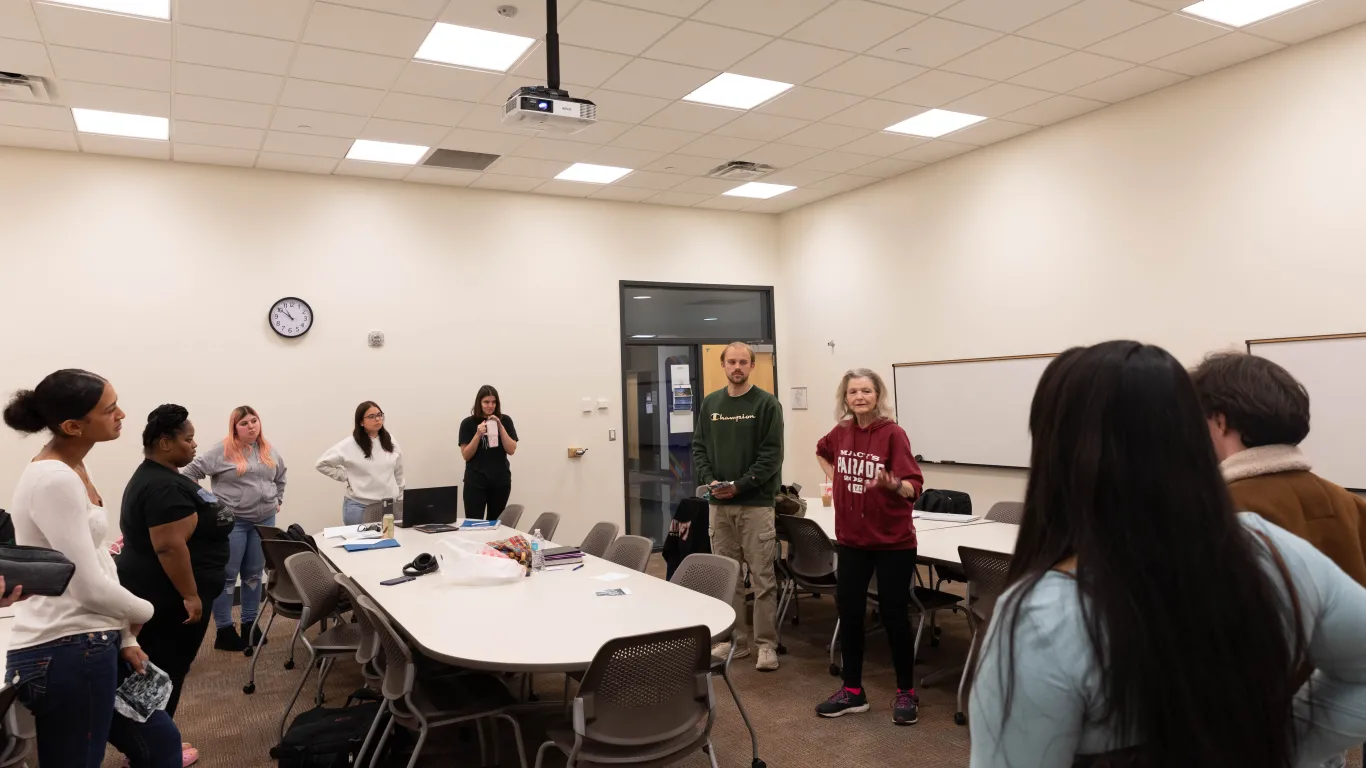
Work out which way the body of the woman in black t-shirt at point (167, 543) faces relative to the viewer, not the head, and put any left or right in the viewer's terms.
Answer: facing to the right of the viewer

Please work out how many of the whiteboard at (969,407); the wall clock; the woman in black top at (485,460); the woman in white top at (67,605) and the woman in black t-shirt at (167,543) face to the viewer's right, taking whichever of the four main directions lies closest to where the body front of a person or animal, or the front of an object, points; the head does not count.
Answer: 2

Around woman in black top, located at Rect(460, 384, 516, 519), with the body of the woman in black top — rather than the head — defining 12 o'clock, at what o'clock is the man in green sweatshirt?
The man in green sweatshirt is roughly at 11 o'clock from the woman in black top.

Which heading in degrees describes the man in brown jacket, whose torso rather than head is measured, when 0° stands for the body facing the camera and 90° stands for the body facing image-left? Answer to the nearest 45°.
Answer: approximately 135°

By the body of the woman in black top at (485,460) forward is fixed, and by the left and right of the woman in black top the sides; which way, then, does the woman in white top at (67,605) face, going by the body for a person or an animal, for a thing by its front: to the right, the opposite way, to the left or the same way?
to the left

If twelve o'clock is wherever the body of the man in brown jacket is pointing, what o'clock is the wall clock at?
The wall clock is roughly at 11 o'clock from the man in brown jacket.

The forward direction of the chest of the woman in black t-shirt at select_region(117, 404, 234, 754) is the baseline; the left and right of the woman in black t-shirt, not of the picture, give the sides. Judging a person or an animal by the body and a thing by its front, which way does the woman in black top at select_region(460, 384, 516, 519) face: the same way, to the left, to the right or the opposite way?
to the right

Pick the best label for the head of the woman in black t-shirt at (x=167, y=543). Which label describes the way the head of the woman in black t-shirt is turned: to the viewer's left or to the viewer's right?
to the viewer's right

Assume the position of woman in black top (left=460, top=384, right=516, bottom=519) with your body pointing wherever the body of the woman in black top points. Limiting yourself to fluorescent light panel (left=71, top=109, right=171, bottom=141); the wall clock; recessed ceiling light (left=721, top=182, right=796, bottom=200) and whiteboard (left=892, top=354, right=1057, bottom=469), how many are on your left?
2

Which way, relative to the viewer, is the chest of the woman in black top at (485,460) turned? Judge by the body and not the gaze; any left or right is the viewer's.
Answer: facing the viewer

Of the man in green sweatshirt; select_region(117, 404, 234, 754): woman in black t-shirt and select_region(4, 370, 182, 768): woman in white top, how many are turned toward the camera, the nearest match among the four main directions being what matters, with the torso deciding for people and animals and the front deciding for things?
1

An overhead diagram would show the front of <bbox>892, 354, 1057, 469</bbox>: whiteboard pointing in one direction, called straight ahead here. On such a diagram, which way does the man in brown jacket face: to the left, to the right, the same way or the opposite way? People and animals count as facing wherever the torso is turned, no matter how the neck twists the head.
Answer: to the right

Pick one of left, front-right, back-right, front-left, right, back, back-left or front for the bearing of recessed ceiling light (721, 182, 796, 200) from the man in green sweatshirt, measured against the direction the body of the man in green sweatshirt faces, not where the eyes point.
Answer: back
